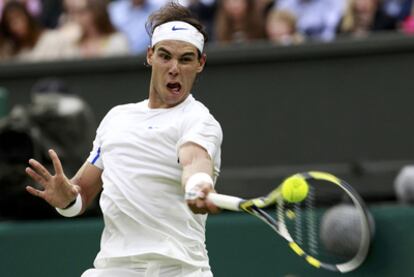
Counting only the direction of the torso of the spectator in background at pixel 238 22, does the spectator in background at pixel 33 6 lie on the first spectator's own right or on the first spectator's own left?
on the first spectator's own right

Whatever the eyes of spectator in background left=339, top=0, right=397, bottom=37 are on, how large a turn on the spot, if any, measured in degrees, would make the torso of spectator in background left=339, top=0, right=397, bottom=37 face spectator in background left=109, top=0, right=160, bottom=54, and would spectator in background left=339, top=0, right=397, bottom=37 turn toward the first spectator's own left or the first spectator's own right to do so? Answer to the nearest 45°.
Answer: approximately 90° to the first spectator's own right

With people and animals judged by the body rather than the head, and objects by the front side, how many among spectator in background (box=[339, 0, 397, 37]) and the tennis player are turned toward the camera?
2

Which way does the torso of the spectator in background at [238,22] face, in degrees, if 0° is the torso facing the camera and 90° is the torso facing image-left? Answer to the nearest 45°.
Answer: approximately 0°

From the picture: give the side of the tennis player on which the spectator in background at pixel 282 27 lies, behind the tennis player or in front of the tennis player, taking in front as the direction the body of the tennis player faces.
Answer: behind

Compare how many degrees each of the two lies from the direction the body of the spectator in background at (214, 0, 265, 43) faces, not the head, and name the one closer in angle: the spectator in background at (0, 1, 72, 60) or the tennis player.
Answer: the tennis player

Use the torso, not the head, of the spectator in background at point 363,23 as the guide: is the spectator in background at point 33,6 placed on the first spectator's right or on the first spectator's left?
on the first spectator's right
